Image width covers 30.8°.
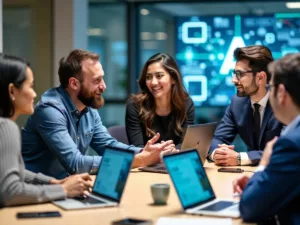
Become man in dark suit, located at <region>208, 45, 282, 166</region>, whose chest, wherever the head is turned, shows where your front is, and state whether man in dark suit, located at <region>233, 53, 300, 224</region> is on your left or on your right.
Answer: on your left

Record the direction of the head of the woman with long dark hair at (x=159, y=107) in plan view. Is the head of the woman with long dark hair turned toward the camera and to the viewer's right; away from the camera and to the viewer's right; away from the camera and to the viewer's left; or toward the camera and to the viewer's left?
toward the camera and to the viewer's left

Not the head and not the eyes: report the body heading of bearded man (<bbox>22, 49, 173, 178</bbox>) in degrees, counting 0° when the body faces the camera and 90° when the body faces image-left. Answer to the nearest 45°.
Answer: approximately 315°

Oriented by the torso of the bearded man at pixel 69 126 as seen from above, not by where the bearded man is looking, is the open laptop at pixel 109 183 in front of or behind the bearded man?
in front

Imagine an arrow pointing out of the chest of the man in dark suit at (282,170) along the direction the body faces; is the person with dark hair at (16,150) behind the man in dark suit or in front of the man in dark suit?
in front

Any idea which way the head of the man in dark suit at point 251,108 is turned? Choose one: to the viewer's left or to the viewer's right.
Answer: to the viewer's left

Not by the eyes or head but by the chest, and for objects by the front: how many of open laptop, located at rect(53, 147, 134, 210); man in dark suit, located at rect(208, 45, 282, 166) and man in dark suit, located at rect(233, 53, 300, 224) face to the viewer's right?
0

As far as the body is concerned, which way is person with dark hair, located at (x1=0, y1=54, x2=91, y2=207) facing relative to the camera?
to the viewer's right

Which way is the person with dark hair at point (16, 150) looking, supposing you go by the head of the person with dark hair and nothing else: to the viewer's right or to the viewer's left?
to the viewer's right

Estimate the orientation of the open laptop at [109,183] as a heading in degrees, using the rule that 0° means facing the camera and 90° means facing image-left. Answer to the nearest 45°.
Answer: approximately 45°

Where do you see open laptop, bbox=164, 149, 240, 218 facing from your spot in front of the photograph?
facing the viewer and to the right of the viewer

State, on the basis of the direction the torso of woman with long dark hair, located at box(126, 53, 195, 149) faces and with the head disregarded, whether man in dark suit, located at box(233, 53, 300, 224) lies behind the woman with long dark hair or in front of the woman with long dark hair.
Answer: in front

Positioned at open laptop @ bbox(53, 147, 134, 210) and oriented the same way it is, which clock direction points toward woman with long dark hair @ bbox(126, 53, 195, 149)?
The woman with long dark hair is roughly at 5 o'clock from the open laptop.

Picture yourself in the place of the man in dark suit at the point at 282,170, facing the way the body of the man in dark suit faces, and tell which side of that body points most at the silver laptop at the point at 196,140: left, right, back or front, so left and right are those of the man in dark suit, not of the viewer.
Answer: front

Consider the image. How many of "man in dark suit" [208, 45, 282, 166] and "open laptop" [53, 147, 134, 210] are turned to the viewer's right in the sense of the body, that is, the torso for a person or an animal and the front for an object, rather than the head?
0
